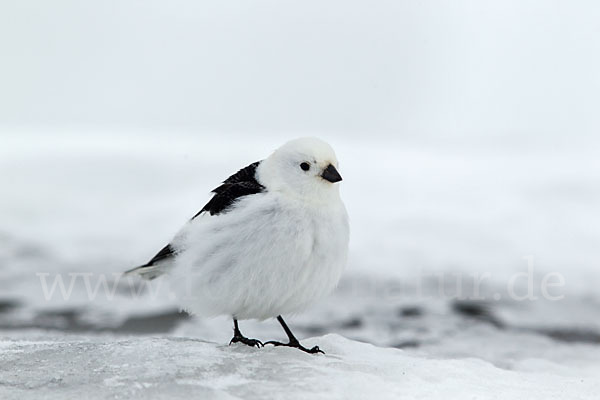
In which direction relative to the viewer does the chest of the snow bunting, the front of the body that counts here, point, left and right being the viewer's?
facing the viewer and to the right of the viewer
